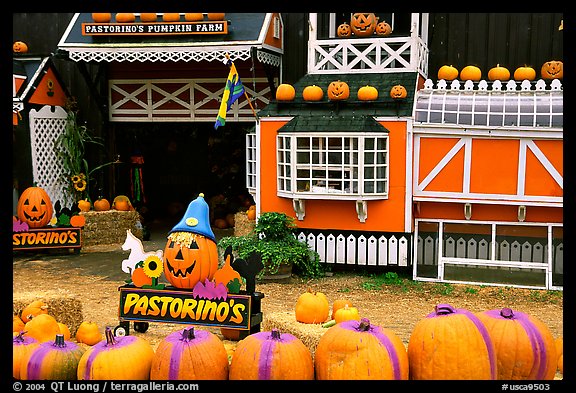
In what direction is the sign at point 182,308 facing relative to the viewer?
toward the camera

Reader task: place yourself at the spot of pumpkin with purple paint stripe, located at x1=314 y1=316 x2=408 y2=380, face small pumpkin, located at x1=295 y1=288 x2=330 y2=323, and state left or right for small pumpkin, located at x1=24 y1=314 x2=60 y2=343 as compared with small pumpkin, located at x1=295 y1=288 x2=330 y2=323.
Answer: left

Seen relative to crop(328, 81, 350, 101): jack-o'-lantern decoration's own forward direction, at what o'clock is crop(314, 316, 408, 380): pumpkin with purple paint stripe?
The pumpkin with purple paint stripe is roughly at 12 o'clock from the jack-o'-lantern decoration.

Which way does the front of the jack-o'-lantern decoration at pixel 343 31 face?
toward the camera

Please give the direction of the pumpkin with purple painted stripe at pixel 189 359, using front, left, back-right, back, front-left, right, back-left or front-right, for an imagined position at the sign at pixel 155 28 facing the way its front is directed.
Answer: front

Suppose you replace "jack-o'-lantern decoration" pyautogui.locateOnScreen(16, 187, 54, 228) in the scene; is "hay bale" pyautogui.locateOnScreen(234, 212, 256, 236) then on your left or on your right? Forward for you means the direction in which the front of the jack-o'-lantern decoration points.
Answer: on your left

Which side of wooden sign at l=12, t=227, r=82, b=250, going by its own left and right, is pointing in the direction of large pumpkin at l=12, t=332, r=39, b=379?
front

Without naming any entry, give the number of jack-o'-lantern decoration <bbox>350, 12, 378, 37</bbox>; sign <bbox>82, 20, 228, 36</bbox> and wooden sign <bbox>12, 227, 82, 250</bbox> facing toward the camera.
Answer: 3

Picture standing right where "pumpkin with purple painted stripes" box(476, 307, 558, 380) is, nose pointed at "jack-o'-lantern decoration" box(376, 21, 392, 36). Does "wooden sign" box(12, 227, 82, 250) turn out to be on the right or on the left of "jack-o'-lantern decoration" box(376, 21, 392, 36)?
left

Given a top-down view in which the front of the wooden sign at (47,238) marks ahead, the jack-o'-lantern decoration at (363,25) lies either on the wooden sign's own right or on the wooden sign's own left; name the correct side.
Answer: on the wooden sign's own left

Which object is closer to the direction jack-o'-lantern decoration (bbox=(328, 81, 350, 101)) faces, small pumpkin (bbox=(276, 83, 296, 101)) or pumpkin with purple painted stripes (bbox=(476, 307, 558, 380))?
the pumpkin with purple painted stripes

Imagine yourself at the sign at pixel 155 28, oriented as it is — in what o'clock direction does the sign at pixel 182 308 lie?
the sign at pixel 182 308 is roughly at 12 o'clock from the sign at pixel 155 28.

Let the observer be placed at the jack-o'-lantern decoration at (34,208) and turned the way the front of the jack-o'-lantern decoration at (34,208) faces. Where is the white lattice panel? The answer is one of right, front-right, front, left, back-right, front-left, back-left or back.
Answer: back
